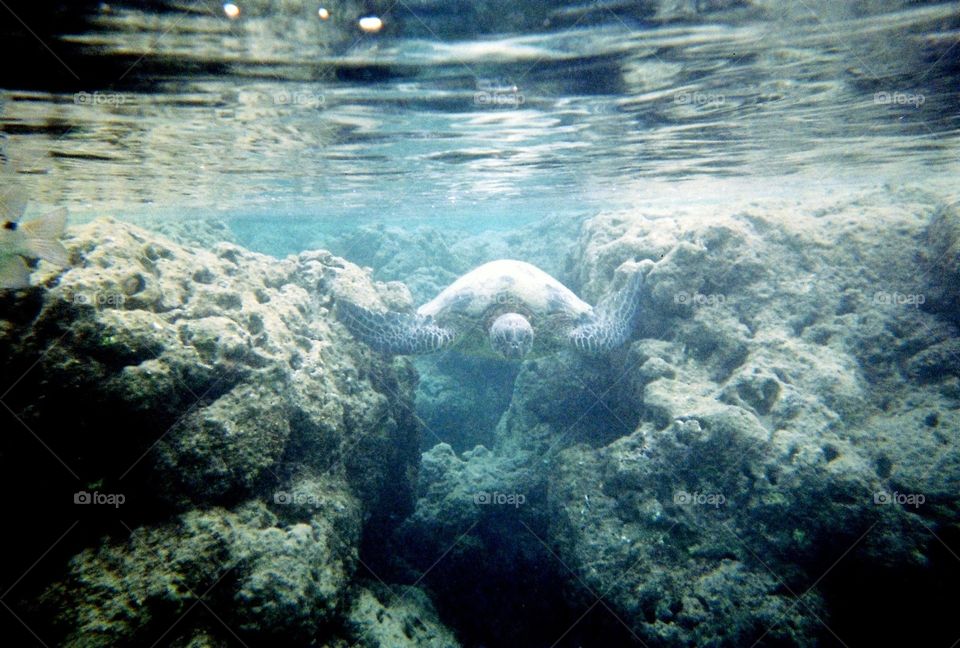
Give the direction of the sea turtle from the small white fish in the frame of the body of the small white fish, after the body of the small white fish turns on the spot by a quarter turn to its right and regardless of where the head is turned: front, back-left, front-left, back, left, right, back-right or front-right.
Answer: right

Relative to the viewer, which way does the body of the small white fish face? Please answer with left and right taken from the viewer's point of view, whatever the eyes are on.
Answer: facing to the left of the viewer

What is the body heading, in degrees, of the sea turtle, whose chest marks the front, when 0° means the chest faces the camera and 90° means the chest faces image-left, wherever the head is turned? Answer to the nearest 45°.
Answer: approximately 0°

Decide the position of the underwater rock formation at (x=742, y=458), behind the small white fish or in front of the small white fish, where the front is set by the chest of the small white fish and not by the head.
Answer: behind

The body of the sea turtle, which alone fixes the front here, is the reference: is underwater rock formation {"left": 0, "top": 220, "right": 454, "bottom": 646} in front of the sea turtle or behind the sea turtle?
in front
